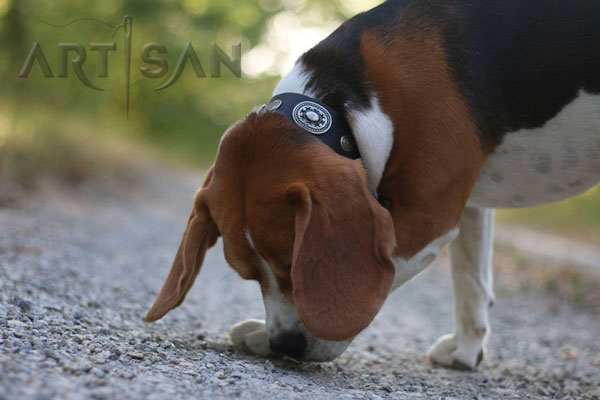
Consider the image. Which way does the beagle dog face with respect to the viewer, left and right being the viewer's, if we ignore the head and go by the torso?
facing to the left of the viewer
